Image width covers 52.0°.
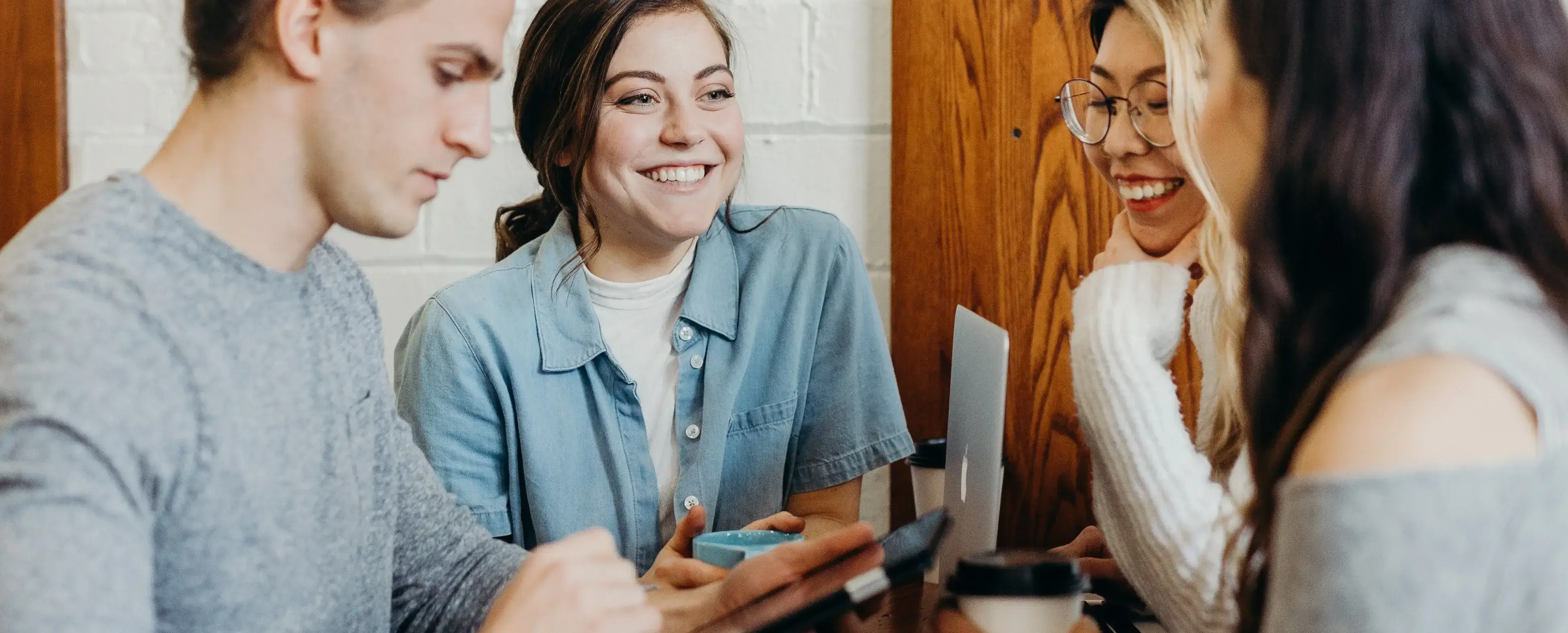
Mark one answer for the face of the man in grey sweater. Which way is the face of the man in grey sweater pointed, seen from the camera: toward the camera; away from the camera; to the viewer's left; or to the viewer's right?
to the viewer's right

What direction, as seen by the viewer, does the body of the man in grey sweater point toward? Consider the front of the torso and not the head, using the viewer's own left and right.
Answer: facing the viewer and to the right of the viewer

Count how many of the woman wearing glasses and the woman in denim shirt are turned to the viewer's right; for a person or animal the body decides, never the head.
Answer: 0

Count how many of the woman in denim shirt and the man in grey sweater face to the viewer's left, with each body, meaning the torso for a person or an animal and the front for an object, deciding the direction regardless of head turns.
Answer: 0

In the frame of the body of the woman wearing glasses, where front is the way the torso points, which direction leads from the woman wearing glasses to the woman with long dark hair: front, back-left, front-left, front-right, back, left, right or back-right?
front-left

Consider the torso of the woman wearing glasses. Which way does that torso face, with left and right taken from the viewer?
facing the viewer and to the left of the viewer

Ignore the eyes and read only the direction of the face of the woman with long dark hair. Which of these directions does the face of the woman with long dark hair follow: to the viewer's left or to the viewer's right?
to the viewer's left

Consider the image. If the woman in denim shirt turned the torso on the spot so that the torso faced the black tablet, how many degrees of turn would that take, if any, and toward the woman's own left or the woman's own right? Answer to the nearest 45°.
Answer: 0° — they already face it

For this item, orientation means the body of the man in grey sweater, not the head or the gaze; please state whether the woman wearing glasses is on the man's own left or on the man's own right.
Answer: on the man's own left

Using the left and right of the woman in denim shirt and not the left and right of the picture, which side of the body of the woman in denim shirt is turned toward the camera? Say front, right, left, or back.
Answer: front
